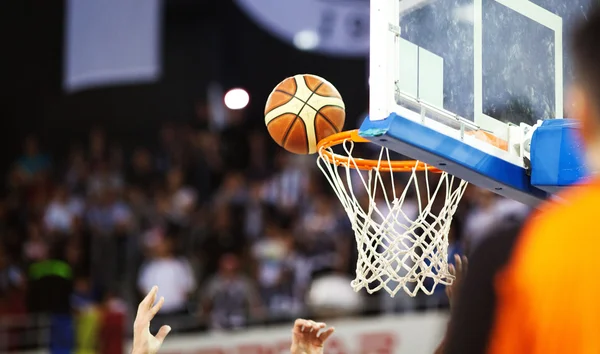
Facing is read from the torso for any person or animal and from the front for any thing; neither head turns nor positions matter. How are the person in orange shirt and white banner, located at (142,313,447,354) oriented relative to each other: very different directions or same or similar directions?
very different directions

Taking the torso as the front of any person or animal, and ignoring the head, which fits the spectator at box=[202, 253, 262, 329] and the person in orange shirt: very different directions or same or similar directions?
very different directions

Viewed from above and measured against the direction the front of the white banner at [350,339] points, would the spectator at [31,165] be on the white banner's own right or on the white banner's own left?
on the white banner's own right

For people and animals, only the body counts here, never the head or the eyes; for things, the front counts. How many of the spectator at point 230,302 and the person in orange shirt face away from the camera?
1

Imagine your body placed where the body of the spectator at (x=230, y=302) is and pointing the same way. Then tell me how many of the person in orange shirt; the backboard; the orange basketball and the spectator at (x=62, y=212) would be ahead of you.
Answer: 3

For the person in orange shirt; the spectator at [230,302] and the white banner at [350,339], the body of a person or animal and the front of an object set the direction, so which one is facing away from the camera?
the person in orange shirt

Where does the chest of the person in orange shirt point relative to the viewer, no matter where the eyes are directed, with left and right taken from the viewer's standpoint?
facing away from the viewer

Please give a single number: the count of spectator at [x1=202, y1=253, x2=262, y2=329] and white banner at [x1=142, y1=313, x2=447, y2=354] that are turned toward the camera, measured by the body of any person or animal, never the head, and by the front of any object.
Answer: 2
